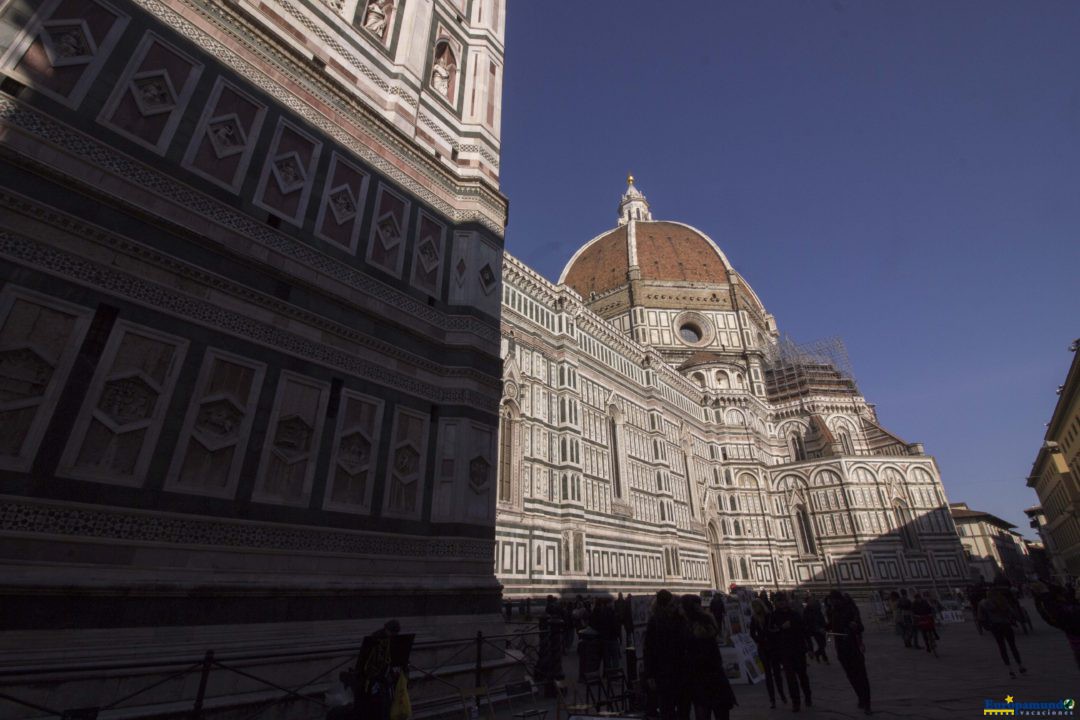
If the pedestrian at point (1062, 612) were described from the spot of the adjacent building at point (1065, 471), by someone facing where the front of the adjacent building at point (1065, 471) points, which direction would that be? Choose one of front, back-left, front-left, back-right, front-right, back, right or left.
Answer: left

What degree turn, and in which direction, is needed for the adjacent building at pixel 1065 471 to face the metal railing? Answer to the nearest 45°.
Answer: approximately 90° to its left

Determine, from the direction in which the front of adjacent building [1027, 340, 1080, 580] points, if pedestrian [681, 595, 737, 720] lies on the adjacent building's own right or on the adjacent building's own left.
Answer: on the adjacent building's own left

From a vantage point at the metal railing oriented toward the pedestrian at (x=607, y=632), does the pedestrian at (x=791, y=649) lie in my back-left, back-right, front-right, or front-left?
front-right

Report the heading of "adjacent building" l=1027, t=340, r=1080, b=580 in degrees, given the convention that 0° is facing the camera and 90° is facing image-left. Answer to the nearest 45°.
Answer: approximately 90°

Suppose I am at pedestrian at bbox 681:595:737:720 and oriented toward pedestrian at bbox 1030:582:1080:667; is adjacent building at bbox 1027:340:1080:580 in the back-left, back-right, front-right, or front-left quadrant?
front-left

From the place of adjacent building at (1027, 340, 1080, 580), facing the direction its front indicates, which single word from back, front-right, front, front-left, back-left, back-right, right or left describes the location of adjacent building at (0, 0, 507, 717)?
left

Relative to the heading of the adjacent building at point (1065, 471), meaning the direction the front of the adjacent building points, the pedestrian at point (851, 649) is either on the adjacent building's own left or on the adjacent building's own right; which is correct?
on the adjacent building's own left

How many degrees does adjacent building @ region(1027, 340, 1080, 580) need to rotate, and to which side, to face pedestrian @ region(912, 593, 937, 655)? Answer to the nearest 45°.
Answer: approximately 90° to its left

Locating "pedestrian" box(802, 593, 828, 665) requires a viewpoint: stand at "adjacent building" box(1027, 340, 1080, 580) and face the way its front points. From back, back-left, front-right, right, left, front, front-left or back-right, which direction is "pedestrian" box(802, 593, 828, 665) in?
left

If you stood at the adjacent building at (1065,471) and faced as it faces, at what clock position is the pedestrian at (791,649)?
The pedestrian is roughly at 9 o'clock from the adjacent building.
